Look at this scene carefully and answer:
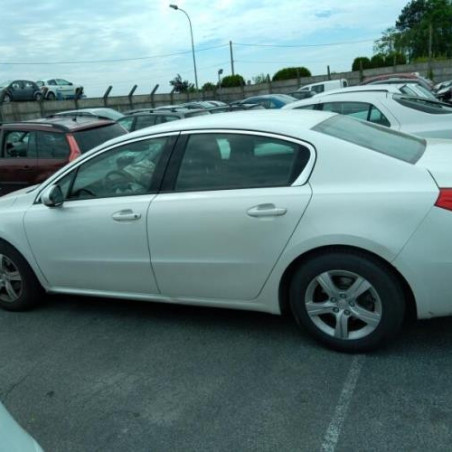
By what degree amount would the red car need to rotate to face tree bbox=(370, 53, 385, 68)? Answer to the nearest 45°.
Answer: approximately 90° to its right

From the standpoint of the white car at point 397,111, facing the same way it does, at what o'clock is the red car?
The red car is roughly at 10 o'clock from the white car.

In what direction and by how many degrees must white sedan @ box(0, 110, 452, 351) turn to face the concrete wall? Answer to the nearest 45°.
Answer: approximately 45° to its right

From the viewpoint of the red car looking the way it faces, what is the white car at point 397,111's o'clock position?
The white car is roughly at 5 o'clock from the red car.

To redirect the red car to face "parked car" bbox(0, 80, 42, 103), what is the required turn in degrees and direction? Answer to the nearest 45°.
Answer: approximately 45° to its right

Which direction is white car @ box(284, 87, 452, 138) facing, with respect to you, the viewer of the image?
facing away from the viewer and to the left of the viewer

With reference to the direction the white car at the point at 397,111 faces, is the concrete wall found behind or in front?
in front

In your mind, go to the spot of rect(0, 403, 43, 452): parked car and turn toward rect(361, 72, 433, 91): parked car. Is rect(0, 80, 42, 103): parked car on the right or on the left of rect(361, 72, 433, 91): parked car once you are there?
left

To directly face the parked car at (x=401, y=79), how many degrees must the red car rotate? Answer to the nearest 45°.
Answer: approximately 90° to its right

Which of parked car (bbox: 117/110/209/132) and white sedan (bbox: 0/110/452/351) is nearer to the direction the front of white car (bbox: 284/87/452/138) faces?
the parked car

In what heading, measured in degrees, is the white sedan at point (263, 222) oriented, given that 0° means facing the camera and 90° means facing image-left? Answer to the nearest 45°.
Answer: approximately 135°

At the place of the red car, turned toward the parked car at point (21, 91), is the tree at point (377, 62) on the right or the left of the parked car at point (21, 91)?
right

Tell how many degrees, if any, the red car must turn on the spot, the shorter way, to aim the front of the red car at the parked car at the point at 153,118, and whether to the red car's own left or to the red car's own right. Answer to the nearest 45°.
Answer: approximately 90° to the red car's own right

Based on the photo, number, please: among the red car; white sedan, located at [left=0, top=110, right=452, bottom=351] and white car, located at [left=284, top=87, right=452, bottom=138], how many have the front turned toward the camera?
0
